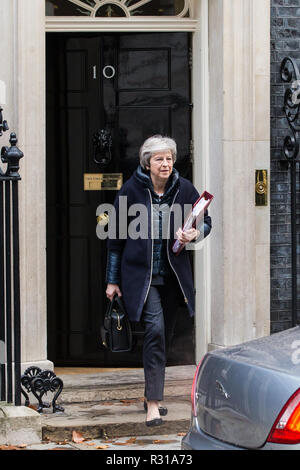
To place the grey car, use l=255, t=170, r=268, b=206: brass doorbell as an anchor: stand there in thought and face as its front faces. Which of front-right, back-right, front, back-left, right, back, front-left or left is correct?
front

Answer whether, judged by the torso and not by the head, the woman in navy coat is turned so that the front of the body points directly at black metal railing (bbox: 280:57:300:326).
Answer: no

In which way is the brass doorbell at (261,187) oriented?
toward the camera

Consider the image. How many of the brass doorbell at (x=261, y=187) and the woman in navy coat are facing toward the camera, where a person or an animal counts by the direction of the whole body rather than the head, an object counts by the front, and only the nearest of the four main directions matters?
2

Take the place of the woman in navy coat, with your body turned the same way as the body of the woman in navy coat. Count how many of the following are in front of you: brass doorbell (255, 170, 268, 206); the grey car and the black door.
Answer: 1

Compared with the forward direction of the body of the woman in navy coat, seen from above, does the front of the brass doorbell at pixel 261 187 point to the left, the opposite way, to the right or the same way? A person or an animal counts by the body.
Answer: the same way

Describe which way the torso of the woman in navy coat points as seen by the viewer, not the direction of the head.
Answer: toward the camera

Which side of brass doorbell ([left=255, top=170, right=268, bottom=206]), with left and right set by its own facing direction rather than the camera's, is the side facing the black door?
right

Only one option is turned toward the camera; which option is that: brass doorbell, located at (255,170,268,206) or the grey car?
the brass doorbell

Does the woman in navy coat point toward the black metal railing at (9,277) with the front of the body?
no

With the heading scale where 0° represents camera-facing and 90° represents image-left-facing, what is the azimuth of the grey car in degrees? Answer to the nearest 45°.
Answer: approximately 225°

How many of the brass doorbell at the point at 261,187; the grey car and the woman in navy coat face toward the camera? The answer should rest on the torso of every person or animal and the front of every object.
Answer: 2

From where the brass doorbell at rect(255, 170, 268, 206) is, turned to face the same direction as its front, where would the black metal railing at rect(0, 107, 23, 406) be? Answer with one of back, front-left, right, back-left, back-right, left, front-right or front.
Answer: front-right

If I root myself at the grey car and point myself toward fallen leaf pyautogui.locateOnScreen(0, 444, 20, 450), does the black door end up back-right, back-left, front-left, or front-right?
front-right

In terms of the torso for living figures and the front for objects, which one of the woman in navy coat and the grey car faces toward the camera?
the woman in navy coat
